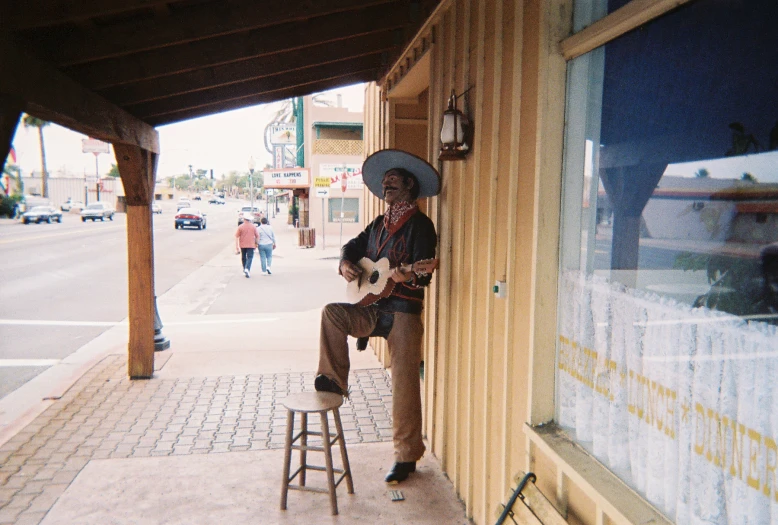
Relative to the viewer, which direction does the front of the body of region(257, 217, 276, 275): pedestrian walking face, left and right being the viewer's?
facing away from the viewer

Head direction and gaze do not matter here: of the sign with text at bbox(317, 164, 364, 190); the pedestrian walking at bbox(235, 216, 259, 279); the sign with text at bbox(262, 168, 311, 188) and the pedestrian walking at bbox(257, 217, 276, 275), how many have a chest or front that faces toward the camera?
2

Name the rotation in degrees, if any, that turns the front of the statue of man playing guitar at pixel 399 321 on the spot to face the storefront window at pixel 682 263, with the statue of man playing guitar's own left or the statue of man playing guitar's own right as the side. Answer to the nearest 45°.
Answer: approximately 90° to the statue of man playing guitar's own left

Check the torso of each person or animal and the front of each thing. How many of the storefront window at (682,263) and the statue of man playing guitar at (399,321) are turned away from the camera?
0

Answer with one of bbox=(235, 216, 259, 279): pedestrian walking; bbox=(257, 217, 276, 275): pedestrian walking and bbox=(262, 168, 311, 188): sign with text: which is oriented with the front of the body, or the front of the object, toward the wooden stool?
the sign with text

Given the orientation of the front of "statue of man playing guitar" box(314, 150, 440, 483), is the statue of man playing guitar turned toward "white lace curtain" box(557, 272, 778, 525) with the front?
no

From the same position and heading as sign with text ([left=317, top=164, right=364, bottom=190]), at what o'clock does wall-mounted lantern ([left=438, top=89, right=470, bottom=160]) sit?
The wall-mounted lantern is roughly at 12 o'clock from the sign with text.

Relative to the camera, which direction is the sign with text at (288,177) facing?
toward the camera

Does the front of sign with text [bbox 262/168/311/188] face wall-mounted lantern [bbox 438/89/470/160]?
yes

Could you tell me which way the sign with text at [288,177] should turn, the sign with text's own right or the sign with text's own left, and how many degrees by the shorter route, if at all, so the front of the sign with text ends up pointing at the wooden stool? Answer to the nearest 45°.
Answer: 0° — it already faces it

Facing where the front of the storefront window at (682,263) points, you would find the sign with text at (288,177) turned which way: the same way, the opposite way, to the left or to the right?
to the left

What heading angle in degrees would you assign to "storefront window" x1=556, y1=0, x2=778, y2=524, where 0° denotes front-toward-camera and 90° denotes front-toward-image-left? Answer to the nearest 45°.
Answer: approximately 45°

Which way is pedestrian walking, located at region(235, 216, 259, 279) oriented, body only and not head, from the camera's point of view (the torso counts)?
away from the camera

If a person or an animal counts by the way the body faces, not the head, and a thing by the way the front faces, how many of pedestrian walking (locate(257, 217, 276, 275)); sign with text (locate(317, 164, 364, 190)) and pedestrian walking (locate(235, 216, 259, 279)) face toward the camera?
1

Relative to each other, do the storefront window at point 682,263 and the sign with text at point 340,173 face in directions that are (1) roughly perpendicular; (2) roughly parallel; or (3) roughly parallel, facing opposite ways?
roughly perpendicular

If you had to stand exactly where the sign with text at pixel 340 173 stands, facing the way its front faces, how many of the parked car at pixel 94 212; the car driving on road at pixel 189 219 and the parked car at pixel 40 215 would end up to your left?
0

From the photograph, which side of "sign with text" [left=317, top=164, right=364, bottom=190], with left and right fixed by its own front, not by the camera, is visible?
front

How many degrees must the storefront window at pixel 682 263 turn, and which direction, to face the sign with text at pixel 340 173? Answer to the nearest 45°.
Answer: approximately 90° to its right

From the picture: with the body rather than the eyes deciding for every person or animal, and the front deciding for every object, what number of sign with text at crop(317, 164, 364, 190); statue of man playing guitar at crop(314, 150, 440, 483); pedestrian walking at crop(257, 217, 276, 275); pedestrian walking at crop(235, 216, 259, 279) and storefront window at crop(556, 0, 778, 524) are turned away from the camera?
2

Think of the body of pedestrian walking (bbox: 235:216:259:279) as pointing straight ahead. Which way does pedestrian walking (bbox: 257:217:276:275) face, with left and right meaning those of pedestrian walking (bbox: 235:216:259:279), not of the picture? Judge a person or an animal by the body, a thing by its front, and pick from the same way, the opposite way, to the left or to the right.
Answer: the same way

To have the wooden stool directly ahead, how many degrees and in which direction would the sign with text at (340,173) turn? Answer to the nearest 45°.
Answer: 0° — it already faces it
